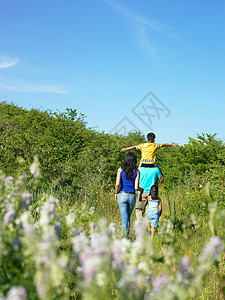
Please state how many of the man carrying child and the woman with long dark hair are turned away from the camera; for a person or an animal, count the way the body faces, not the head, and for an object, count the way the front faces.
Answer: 2

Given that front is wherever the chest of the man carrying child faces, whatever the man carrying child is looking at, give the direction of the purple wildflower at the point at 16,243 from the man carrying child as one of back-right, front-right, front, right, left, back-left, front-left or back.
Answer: back

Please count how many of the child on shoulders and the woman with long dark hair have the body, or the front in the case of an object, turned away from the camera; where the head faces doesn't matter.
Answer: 2

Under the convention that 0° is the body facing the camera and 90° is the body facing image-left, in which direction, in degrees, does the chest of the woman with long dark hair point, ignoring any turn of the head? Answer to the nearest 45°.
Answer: approximately 180°

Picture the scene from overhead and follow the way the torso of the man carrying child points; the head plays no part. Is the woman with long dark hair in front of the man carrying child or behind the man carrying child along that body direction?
behind

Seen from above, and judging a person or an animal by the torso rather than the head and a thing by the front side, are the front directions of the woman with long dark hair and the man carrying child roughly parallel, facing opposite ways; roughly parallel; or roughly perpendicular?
roughly parallel

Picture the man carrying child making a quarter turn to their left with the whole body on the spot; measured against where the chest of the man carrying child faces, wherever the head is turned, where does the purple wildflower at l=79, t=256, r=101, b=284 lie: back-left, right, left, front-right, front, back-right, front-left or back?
left

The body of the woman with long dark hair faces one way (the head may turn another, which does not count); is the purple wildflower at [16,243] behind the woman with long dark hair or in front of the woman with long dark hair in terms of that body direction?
behind

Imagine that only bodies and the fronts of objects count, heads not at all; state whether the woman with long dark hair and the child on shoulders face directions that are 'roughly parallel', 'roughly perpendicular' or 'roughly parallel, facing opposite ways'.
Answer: roughly parallel

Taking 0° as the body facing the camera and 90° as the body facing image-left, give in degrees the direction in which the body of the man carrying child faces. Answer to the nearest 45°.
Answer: approximately 180°

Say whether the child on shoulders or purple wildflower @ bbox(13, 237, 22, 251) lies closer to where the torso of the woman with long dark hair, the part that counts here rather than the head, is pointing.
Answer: the child on shoulders

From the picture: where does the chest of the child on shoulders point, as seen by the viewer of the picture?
away from the camera
